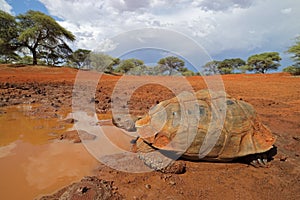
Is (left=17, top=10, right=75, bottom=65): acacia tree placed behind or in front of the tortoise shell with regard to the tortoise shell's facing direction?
in front

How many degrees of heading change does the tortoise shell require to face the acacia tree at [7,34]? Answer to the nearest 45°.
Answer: approximately 45° to its right

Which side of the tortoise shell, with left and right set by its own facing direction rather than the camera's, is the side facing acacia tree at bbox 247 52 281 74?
right

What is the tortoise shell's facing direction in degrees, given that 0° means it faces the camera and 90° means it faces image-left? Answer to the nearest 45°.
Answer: approximately 90°

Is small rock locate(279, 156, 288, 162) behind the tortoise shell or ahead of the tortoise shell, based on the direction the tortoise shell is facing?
behind

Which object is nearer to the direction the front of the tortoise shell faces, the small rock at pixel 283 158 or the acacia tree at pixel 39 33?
the acacia tree

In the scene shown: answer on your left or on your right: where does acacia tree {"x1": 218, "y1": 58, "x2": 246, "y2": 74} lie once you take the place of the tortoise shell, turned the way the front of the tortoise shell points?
on your right
